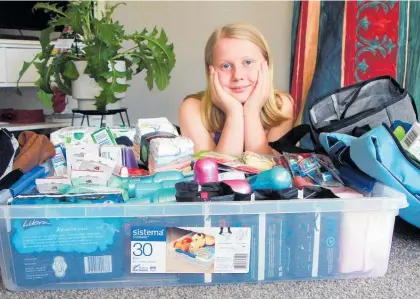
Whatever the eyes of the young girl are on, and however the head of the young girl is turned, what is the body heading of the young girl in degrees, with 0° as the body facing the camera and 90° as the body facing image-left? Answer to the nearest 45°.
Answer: approximately 0°
